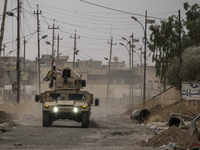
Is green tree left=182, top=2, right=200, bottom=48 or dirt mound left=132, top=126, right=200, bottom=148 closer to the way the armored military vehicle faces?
the dirt mound

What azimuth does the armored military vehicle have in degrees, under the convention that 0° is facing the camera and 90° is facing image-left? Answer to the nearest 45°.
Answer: approximately 0°

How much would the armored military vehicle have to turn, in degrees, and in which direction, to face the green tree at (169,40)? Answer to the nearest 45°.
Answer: approximately 135° to its left

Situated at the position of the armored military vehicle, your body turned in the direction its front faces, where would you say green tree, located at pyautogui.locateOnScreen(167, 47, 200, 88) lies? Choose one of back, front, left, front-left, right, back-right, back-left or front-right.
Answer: back-left

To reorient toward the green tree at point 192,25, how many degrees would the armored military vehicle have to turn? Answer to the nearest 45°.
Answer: approximately 135° to its left
